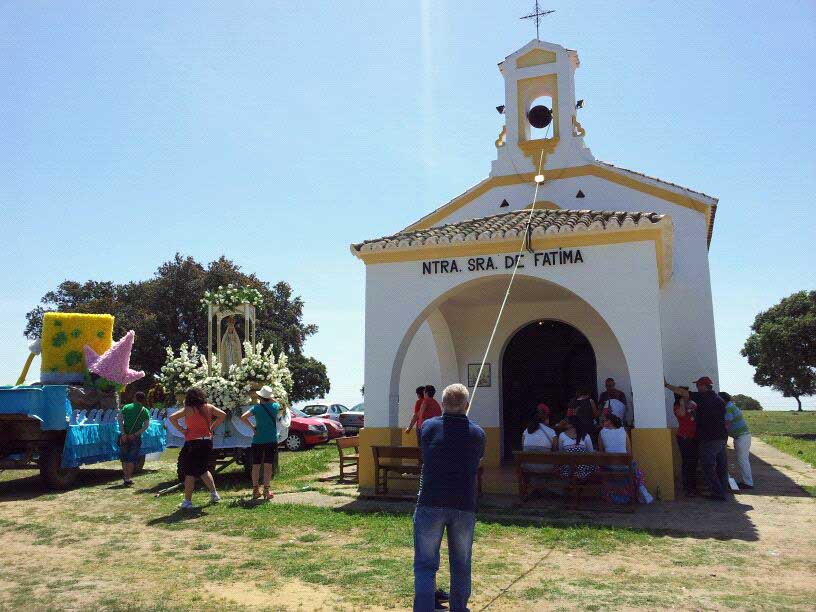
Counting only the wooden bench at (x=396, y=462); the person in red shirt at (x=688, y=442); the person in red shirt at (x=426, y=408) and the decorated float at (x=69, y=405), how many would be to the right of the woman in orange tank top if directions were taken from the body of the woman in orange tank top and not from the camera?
3

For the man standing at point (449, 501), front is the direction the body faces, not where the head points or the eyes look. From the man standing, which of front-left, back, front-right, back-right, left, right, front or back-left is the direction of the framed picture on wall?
front

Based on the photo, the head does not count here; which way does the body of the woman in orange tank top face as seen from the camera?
away from the camera

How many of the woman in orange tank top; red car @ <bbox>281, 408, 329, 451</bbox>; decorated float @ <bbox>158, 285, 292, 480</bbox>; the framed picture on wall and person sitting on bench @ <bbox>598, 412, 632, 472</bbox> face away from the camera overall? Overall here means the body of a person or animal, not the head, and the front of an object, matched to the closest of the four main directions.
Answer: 2

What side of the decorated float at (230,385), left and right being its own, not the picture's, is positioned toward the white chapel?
left

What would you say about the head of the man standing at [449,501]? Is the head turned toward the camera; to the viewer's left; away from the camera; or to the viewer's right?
away from the camera

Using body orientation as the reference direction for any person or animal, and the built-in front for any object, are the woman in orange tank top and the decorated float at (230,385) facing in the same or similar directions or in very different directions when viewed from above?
very different directions

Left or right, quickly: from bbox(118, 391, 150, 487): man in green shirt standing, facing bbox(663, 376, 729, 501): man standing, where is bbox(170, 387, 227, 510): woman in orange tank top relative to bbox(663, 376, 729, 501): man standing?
right

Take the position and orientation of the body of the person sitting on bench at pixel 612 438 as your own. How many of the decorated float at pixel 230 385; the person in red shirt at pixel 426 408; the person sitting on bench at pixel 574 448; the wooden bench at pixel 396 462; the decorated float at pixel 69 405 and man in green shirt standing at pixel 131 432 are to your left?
6

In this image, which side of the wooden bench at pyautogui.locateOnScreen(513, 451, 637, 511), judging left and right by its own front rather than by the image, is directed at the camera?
back

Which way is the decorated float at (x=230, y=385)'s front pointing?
toward the camera

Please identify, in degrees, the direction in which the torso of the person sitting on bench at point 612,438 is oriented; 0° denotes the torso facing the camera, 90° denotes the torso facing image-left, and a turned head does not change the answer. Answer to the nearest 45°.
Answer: approximately 180°

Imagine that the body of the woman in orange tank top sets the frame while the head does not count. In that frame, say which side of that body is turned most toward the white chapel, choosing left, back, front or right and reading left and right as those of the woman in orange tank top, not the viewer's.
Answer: right

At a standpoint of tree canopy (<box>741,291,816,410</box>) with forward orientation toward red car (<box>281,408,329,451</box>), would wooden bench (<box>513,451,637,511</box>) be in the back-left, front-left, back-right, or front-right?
front-left

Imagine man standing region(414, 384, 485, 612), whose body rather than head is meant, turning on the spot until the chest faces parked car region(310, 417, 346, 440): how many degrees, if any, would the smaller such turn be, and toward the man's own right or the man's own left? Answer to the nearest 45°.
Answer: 0° — they already face it

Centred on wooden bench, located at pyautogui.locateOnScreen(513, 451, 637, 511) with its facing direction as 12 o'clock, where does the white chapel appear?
The white chapel is roughly at 12 o'clock from the wooden bench.
